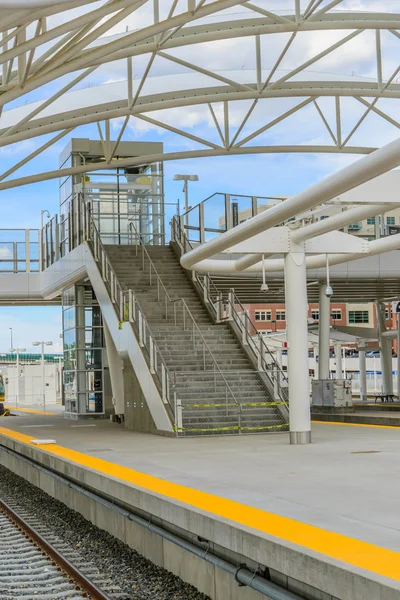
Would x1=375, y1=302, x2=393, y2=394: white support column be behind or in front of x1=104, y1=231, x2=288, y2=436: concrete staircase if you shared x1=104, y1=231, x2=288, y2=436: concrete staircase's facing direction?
behind

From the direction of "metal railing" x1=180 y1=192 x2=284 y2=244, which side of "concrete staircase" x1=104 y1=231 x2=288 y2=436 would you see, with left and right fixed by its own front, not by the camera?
back

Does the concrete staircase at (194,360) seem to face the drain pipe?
yes

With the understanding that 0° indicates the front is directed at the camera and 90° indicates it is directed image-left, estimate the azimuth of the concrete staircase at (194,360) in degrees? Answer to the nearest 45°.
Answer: approximately 0°

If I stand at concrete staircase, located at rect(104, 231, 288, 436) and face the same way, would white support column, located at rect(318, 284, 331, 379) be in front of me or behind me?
behind

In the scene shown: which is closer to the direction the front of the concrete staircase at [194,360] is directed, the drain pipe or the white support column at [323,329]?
the drain pipe

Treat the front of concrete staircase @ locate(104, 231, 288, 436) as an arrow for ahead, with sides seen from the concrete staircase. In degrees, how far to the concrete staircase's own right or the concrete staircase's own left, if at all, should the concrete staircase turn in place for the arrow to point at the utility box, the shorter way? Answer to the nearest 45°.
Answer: approximately 135° to the concrete staircase's own left

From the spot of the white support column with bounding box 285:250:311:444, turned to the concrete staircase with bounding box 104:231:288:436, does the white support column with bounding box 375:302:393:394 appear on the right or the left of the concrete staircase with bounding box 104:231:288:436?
right
